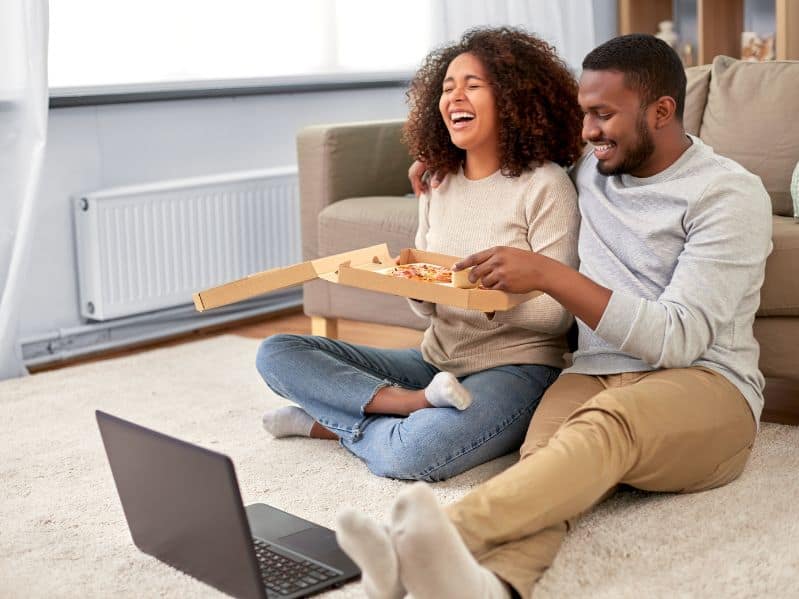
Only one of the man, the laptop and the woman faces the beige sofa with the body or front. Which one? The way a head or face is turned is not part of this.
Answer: the laptop

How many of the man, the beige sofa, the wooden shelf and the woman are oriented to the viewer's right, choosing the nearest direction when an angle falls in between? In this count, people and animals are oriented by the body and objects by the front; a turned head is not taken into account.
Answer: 0

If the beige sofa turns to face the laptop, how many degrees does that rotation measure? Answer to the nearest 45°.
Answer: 0° — it already faces it

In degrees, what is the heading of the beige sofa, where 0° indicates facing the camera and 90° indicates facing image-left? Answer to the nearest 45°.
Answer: approximately 45°

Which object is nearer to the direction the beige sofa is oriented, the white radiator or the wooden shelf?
the white radiator

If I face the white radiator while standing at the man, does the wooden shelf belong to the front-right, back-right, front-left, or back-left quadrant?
front-right

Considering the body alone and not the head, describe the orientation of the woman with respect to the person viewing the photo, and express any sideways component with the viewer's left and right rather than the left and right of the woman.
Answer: facing the viewer and to the left of the viewer

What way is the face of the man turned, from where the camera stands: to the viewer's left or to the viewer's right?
to the viewer's left

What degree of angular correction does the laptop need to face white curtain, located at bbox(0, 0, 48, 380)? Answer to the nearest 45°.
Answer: approximately 45° to its left

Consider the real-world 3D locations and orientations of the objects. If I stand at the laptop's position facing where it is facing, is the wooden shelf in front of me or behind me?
in front

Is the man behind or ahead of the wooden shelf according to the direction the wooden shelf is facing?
ahead

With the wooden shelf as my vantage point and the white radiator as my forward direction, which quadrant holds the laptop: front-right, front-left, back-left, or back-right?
front-left
